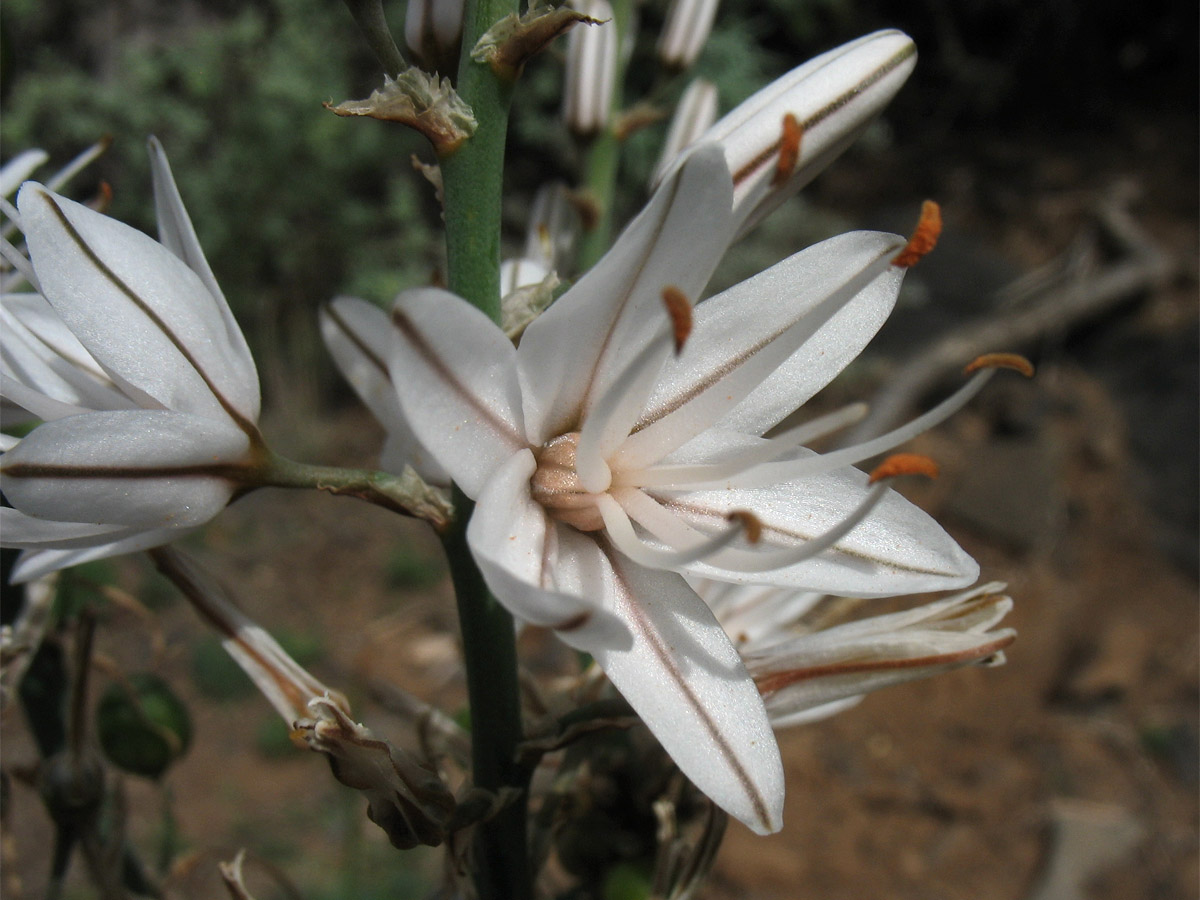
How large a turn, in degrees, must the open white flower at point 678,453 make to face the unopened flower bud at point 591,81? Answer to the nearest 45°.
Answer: approximately 135° to its left

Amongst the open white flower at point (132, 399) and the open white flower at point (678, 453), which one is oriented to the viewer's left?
the open white flower at point (132, 399)

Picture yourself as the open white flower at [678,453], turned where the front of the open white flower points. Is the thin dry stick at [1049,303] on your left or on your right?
on your left

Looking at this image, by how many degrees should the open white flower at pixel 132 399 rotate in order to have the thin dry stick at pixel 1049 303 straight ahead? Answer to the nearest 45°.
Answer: approximately 135° to its right

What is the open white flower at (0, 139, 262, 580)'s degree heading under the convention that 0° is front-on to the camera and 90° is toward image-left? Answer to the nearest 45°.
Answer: approximately 90°

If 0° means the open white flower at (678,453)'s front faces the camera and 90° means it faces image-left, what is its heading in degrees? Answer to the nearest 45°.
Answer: approximately 315°

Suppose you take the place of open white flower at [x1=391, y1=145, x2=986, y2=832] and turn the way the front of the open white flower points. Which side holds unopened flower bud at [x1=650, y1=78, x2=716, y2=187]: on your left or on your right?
on your left

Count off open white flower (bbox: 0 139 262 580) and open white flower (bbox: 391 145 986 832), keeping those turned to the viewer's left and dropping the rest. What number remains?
1
